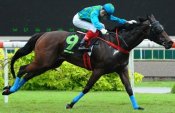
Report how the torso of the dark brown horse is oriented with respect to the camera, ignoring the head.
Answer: to the viewer's right

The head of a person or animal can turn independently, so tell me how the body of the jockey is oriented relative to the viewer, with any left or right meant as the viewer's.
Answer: facing to the right of the viewer
